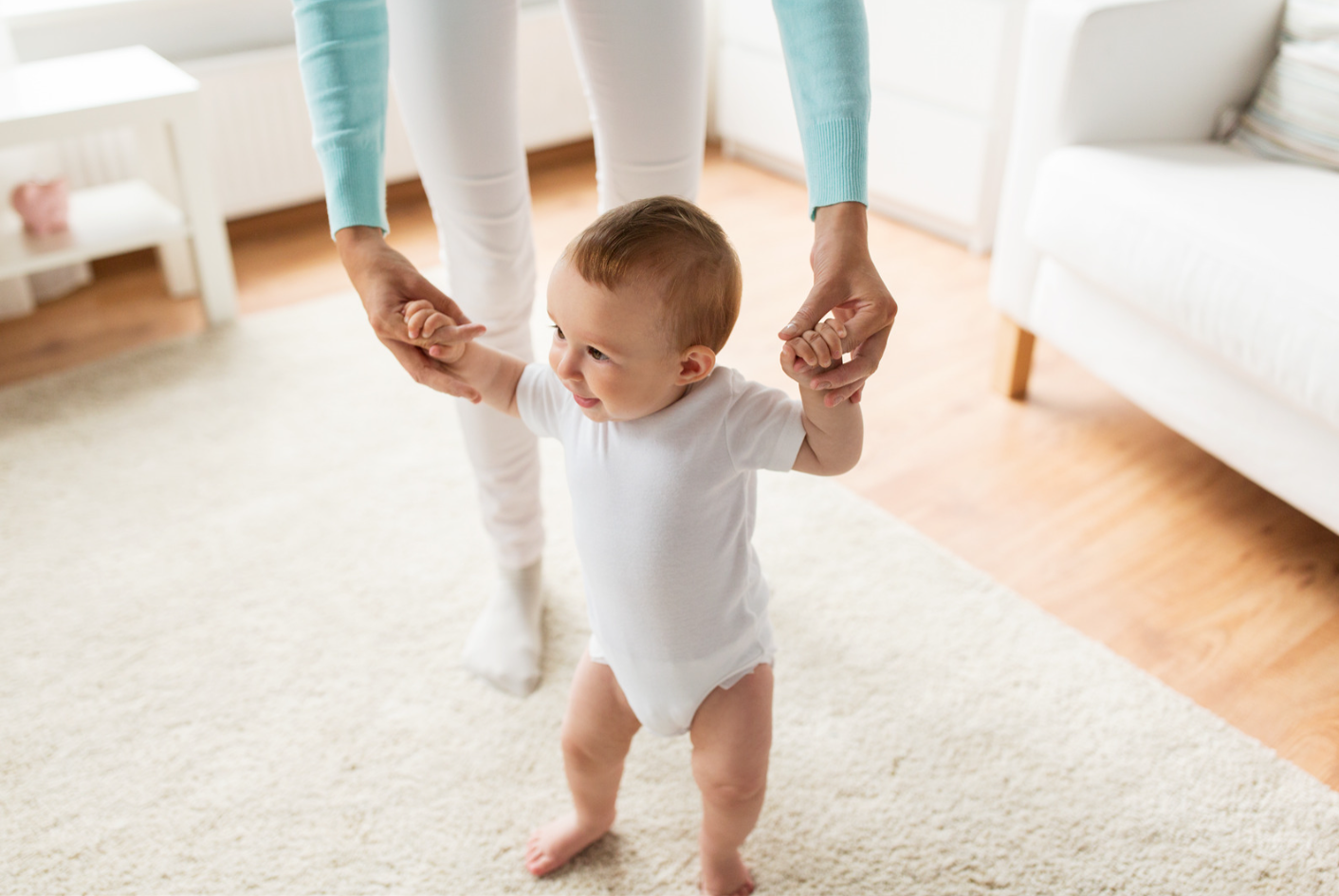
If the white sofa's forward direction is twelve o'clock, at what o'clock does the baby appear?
The baby is roughly at 11 o'clock from the white sofa.

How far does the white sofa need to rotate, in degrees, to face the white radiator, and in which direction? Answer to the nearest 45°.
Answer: approximately 45° to its right

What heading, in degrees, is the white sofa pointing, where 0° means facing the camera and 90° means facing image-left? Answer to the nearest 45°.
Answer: approximately 45°

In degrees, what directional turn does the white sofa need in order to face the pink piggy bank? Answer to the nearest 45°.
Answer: approximately 45° to its right
